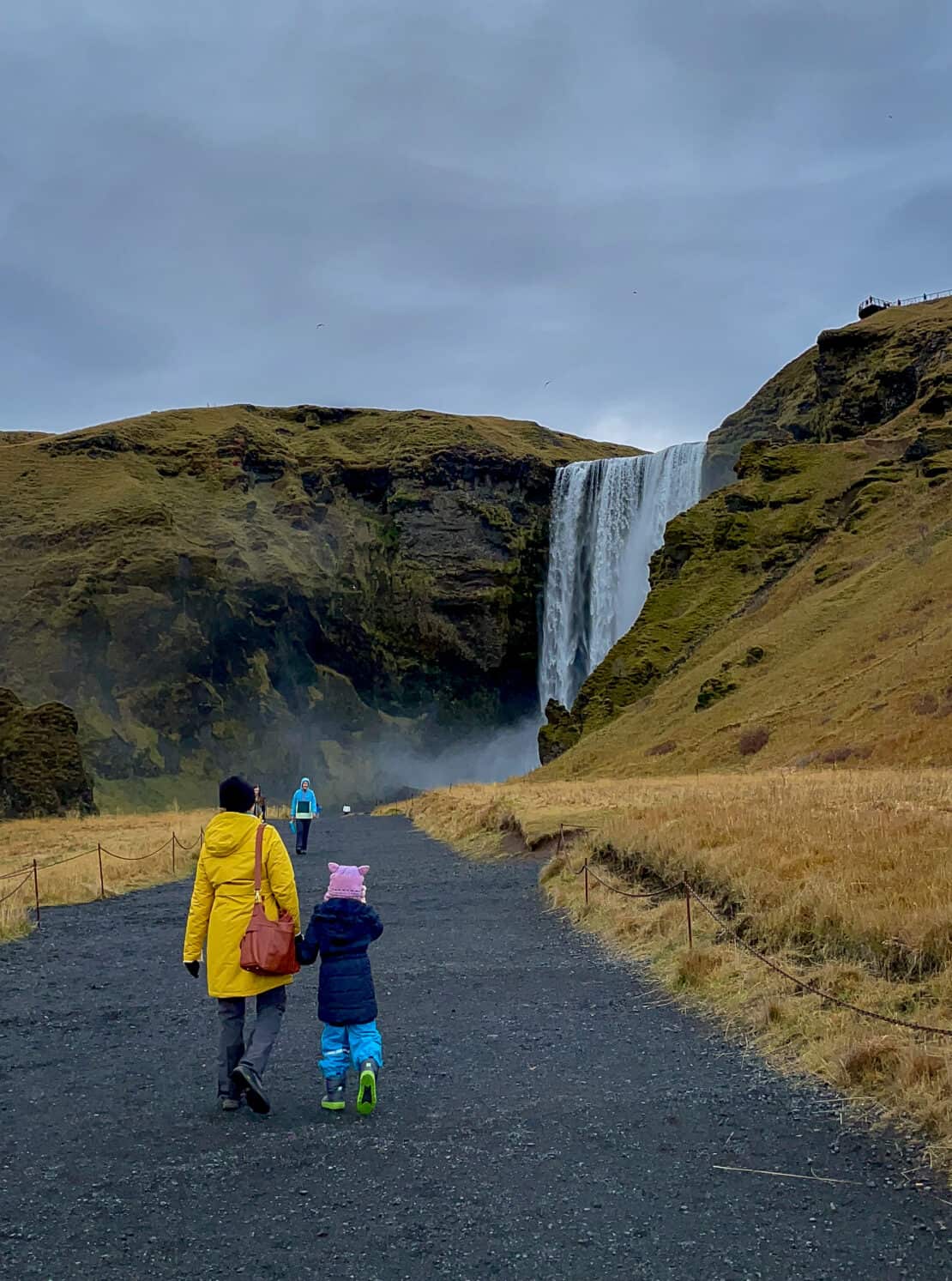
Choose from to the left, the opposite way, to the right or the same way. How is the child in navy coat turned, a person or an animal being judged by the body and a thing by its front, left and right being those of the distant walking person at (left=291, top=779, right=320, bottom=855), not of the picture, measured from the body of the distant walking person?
the opposite way

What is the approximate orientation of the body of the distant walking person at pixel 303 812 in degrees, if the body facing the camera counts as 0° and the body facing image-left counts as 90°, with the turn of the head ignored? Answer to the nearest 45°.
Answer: approximately 0°

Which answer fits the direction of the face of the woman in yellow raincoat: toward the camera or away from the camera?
away from the camera

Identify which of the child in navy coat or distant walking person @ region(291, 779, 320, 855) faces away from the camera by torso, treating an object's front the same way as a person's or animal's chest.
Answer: the child in navy coat

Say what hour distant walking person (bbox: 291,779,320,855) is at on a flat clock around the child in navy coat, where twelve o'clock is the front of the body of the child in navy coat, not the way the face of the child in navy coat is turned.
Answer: The distant walking person is roughly at 12 o'clock from the child in navy coat.

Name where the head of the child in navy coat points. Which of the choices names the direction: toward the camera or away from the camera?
away from the camera

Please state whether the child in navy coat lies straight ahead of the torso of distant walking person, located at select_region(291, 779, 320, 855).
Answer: yes

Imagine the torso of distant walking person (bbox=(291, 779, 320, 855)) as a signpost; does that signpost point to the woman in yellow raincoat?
yes

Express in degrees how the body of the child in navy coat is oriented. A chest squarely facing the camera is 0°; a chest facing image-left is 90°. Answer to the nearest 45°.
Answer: approximately 180°

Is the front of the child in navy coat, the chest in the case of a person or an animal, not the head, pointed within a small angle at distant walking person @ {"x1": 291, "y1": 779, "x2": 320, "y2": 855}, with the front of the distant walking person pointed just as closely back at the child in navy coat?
yes

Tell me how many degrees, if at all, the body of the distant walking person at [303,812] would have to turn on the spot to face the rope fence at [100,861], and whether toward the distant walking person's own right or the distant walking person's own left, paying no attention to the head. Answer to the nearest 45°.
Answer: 0° — they already face it

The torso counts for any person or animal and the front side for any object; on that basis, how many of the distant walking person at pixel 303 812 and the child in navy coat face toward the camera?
1

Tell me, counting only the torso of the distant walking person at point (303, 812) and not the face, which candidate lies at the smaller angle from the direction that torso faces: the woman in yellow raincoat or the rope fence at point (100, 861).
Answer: the woman in yellow raincoat
